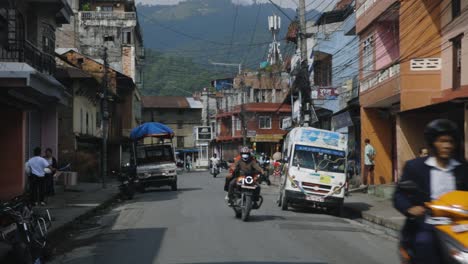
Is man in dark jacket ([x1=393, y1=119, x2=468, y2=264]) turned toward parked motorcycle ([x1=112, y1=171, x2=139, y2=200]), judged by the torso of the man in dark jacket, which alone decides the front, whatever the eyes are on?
no

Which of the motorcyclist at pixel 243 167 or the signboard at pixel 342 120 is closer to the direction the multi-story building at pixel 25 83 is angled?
the motorcyclist

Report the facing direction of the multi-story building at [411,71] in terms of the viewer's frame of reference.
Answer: facing the viewer and to the left of the viewer

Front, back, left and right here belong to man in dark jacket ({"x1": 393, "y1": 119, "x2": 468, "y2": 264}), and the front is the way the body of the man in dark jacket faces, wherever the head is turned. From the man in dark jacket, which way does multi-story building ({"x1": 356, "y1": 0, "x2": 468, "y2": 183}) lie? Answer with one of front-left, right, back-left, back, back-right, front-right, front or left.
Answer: back-left

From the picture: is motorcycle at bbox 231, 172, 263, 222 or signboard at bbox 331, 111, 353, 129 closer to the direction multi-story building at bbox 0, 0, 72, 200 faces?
the motorcycle

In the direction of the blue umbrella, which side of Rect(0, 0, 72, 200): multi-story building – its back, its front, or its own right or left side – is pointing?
left

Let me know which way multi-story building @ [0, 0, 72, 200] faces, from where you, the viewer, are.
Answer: facing the viewer and to the right of the viewer

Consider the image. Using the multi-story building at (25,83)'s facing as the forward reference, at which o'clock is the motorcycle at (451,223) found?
The motorcycle is roughly at 1 o'clock from the multi-story building.

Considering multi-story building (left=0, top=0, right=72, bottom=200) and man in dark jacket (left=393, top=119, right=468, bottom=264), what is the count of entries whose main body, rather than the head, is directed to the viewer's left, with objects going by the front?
0

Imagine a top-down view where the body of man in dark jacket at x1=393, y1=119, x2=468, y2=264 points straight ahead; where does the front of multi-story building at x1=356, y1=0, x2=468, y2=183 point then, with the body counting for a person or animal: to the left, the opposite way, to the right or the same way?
to the right

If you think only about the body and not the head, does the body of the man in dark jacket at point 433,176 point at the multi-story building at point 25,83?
no

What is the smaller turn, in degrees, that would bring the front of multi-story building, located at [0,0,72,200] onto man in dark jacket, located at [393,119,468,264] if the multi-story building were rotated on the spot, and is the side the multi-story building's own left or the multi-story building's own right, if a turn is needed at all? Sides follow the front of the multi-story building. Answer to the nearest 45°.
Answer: approximately 45° to the multi-story building's own right

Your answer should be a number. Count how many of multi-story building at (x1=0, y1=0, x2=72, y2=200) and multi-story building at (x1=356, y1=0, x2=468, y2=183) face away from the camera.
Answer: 0

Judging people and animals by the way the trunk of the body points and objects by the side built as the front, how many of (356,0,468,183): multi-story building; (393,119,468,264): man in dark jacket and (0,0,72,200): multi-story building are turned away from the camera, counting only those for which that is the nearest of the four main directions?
0

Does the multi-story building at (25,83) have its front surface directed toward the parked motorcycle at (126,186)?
no
